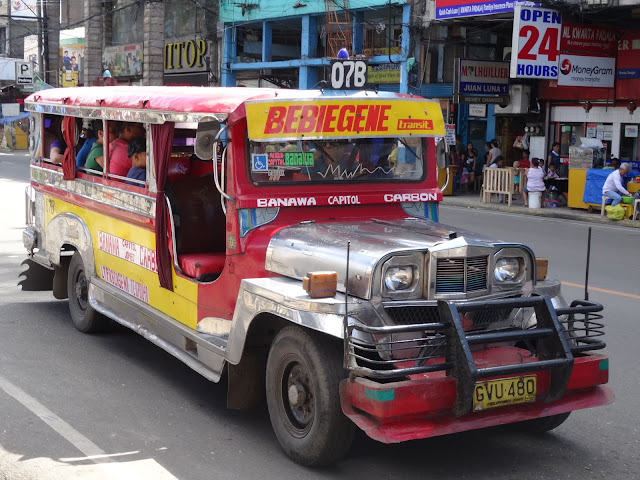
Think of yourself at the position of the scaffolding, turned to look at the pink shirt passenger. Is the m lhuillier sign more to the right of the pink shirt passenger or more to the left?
left

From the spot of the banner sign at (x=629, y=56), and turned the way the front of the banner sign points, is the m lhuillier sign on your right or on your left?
on your right
